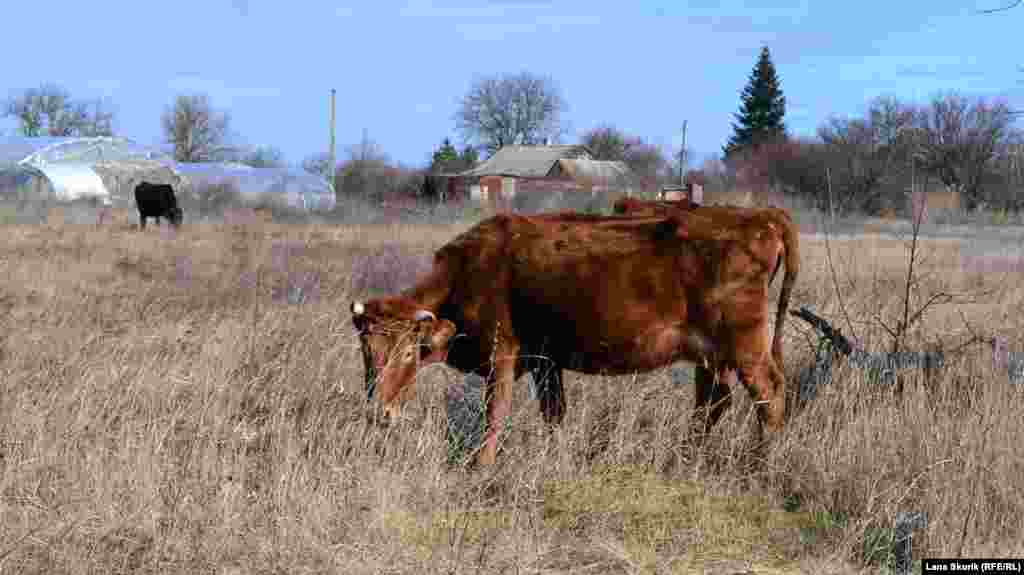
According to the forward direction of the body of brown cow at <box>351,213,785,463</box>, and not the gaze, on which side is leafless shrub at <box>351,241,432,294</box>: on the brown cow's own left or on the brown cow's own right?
on the brown cow's own right

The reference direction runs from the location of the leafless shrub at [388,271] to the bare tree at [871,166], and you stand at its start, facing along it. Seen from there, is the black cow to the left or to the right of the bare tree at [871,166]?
left

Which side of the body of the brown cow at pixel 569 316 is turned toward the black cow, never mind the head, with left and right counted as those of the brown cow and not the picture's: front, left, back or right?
right

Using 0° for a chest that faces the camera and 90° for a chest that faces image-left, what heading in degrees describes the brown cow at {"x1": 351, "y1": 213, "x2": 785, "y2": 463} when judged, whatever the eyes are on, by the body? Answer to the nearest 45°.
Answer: approximately 90°

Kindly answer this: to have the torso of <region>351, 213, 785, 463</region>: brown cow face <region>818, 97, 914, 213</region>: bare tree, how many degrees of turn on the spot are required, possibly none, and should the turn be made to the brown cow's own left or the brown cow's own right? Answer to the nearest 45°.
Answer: approximately 90° to the brown cow's own right

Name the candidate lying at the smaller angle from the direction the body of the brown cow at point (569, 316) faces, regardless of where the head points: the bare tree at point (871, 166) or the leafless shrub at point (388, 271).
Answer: the leafless shrub
